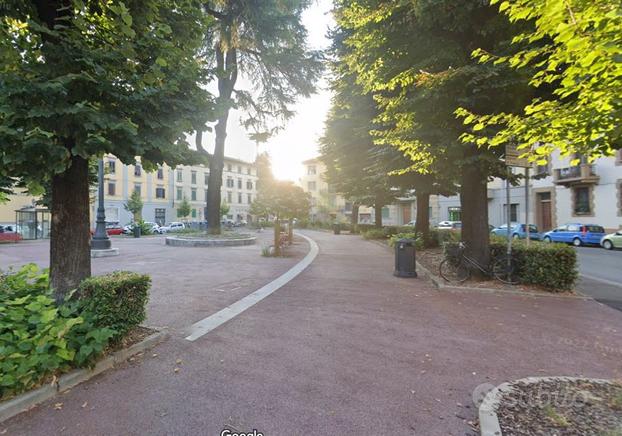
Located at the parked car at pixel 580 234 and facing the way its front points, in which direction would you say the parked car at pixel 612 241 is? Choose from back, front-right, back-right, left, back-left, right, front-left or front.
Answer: back

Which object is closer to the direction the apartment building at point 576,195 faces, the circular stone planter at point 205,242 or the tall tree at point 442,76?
the circular stone planter

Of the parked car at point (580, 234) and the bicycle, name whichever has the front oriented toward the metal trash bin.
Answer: the bicycle

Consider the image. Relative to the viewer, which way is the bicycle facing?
to the viewer's left

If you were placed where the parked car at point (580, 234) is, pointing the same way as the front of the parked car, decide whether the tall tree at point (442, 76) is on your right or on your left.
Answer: on your left

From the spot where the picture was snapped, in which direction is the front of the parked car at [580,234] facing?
facing away from the viewer and to the left of the viewer

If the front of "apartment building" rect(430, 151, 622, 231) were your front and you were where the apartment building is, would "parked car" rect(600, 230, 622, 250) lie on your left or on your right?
on your left

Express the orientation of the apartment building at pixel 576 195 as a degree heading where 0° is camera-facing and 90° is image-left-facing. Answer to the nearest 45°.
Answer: approximately 45°

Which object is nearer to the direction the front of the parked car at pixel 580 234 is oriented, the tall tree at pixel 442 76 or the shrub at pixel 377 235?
the shrub

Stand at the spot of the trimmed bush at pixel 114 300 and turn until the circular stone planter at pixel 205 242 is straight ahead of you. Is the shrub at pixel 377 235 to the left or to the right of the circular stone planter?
right
